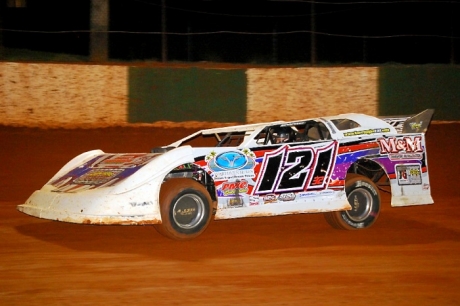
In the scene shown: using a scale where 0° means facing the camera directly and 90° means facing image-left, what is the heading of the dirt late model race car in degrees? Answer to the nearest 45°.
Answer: approximately 45°
